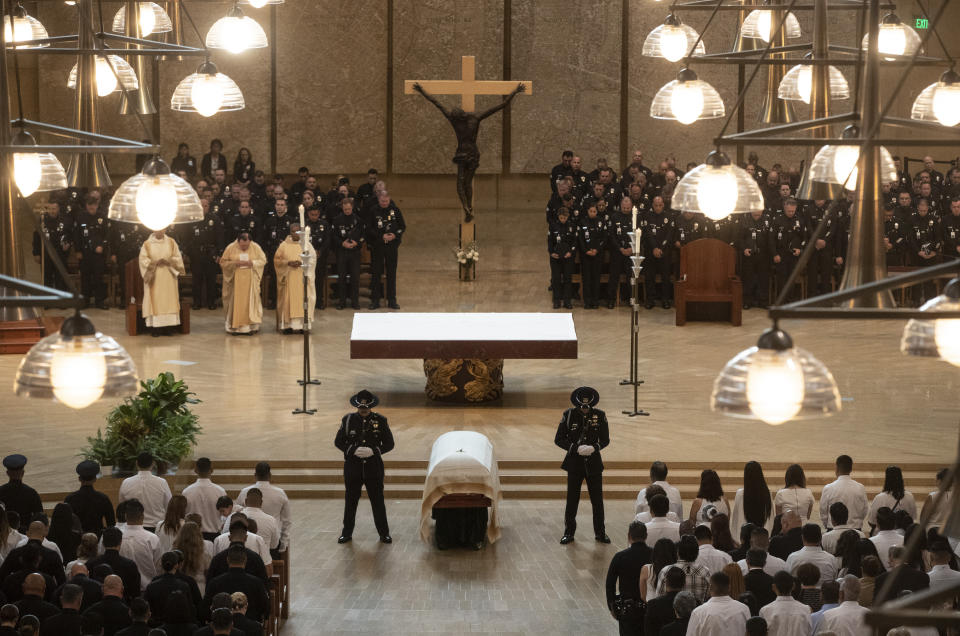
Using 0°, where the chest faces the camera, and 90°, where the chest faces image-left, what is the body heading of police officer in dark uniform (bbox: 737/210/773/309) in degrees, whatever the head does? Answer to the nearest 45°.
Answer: approximately 0°

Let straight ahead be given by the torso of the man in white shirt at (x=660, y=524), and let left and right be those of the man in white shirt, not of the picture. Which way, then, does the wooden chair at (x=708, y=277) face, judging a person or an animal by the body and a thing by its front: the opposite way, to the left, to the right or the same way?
the opposite way

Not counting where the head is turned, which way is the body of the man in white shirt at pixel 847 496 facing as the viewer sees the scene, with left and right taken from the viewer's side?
facing away from the viewer

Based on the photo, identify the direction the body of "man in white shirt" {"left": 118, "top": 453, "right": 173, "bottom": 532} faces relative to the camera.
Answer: away from the camera

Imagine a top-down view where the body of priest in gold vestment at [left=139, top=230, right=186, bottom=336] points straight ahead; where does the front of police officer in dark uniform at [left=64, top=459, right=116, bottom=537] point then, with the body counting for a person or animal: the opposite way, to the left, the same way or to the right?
the opposite way

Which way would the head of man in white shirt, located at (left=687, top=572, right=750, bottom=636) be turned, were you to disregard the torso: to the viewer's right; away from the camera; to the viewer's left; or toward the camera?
away from the camera

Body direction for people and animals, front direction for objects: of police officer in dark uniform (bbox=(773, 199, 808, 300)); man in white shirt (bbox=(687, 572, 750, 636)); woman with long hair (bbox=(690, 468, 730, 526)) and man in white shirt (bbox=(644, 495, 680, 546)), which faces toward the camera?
the police officer in dark uniform

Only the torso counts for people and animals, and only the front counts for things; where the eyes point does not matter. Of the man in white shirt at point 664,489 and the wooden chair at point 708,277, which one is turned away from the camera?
the man in white shirt

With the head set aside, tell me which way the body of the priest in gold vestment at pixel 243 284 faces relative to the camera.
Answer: toward the camera

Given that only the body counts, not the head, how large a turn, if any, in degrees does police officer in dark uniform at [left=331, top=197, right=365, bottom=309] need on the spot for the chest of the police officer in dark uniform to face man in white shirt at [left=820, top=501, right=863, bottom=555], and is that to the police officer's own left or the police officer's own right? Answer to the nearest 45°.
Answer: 0° — they already face them

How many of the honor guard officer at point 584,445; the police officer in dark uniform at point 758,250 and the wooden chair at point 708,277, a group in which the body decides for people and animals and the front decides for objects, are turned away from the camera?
0

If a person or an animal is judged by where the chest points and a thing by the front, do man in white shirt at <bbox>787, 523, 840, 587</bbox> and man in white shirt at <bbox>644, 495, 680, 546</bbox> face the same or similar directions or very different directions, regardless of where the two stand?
same or similar directions

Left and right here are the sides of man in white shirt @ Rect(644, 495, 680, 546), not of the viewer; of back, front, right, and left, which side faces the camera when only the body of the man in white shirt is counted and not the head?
back

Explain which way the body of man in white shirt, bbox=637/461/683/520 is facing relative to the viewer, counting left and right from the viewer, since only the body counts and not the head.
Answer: facing away from the viewer

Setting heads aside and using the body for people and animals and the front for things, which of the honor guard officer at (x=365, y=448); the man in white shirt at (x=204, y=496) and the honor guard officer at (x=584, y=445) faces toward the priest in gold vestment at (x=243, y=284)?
the man in white shirt

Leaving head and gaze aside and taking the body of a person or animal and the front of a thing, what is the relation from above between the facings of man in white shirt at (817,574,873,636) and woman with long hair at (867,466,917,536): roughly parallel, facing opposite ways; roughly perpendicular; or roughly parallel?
roughly parallel

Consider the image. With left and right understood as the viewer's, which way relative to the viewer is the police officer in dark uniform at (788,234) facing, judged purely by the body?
facing the viewer

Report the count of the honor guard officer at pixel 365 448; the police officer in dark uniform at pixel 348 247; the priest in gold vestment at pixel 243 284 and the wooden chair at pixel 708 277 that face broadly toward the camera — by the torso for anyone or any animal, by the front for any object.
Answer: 4

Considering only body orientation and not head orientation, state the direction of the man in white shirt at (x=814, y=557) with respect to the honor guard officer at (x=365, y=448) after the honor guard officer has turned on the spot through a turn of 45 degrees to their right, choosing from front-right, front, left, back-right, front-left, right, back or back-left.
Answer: left

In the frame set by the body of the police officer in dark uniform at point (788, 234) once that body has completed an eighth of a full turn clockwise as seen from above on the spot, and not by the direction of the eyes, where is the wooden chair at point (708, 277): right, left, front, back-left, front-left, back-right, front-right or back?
front
